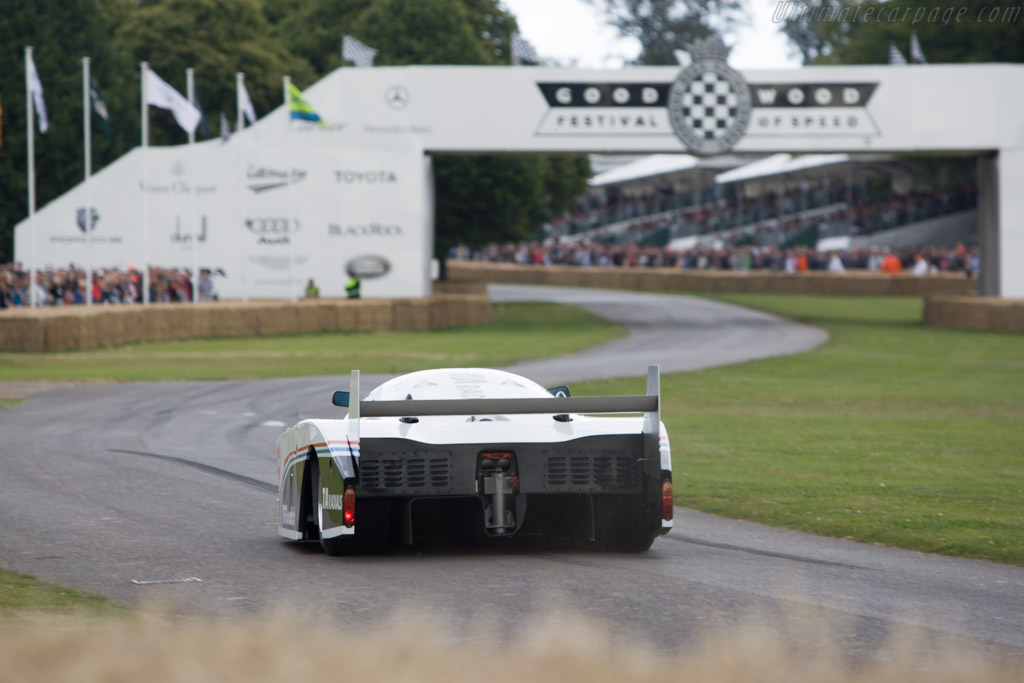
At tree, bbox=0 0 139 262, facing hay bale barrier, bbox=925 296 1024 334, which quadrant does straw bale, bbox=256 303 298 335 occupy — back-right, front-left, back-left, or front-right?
front-right

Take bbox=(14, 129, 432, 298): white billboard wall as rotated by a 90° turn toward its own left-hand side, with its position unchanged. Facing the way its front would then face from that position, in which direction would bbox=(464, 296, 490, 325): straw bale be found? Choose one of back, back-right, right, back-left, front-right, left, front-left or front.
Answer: front

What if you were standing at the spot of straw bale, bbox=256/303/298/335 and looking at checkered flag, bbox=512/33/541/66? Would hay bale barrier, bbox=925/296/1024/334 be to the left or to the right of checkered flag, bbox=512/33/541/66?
right

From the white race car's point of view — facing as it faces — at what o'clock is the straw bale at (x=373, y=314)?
The straw bale is roughly at 12 o'clock from the white race car.

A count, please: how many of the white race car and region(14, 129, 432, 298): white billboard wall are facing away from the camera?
1

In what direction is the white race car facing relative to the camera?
away from the camera

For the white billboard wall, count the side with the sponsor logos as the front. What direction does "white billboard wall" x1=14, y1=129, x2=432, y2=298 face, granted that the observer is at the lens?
facing the viewer

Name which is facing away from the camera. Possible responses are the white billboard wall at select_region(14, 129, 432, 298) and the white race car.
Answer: the white race car

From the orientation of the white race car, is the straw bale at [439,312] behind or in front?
in front

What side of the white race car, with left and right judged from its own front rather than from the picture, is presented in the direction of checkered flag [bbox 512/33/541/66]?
front

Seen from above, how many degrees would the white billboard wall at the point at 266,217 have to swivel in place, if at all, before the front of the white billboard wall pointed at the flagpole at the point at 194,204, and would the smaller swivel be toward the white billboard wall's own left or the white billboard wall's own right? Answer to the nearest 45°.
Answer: approximately 90° to the white billboard wall's own right

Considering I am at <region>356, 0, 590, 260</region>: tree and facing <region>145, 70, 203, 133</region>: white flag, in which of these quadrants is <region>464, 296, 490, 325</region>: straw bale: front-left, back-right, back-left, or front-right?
front-left

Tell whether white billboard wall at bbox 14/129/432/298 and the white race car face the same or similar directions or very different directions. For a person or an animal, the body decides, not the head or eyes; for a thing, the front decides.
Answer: very different directions

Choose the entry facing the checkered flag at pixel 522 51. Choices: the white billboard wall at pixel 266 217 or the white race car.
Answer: the white race car

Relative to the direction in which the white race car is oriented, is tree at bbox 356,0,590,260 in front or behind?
in front

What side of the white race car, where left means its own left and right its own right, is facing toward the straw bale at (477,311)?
front

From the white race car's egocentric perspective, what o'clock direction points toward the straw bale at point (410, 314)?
The straw bale is roughly at 12 o'clock from the white race car.

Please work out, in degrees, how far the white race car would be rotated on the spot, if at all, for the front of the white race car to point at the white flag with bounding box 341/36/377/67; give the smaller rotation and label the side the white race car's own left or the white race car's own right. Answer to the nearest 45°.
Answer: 0° — it already faces it
